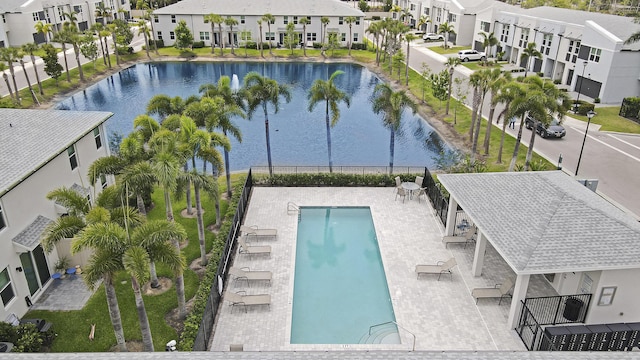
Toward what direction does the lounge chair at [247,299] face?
to the viewer's right

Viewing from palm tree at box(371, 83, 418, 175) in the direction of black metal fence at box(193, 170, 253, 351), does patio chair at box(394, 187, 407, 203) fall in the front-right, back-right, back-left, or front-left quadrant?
front-left

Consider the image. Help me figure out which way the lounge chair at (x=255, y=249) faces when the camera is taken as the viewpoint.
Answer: facing to the right of the viewer

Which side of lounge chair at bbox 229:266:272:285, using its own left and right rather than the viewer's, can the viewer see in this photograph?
right

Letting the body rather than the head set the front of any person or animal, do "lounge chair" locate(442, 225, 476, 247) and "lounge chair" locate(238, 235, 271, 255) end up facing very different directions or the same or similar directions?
very different directions

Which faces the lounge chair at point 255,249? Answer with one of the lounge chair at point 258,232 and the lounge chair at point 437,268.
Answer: the lounge chair at point 437,268

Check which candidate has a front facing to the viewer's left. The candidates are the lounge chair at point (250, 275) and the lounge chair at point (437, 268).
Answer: the lounge chair at point (437, 268)

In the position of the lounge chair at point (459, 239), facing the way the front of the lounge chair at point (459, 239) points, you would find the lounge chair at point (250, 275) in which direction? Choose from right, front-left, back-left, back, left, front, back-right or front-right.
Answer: front-left

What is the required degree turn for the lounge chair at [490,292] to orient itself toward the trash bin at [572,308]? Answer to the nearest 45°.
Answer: approximately 180°

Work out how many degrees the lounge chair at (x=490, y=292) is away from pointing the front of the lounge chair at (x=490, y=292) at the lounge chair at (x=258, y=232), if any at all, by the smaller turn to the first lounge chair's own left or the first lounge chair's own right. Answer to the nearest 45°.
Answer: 0° — it already faces it

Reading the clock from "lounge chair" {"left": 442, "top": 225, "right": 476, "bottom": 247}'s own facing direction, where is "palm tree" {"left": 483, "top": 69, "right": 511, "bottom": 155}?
The palm tree is roughly at 3 o'clock from the lounge chair.

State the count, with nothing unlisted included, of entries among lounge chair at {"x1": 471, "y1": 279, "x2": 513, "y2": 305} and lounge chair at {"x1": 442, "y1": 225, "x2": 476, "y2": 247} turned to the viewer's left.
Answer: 2

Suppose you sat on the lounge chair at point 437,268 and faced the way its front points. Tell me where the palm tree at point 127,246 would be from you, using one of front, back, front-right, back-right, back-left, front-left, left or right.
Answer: front-left

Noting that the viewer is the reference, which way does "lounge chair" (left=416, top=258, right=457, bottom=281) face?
facing to the left of the viewer

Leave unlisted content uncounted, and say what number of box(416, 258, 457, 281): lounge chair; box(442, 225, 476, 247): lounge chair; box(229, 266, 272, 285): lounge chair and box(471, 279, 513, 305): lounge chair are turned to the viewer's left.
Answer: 3

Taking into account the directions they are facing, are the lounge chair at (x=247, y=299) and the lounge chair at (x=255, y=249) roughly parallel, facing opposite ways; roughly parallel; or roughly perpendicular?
roughly parallel

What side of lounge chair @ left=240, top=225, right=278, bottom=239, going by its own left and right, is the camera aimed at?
right

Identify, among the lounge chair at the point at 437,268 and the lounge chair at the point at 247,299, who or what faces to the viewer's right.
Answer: the lounge chair at the point at 247,299

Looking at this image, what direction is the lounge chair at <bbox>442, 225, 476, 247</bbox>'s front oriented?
to the viewer's left

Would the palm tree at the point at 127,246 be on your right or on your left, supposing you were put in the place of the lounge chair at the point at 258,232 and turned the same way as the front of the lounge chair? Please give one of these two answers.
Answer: on your right

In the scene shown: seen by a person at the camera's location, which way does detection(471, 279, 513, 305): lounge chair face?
facing to the left of the viewer
